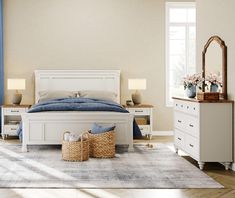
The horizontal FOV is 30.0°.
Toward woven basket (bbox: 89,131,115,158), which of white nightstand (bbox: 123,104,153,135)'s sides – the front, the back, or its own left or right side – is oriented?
front

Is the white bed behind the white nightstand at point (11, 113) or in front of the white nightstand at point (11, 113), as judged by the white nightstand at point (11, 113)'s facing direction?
in front

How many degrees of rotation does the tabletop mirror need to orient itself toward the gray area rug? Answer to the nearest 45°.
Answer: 0° — it already faces it

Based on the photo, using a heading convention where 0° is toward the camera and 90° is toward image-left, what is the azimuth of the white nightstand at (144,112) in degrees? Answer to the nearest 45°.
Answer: approximately 0°

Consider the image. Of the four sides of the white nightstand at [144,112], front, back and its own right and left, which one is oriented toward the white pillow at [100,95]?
right

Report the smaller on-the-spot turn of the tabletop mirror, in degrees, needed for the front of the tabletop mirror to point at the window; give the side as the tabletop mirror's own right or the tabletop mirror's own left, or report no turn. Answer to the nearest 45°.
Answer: approximately 135° to the tabletop mirror's own right

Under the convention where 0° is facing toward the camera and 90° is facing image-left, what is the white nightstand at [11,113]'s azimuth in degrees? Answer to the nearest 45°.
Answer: approximately 0°

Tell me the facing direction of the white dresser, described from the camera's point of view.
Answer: facing to the left of the viewer

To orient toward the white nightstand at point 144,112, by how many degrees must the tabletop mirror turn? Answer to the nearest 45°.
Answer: approximately 90° to its right
